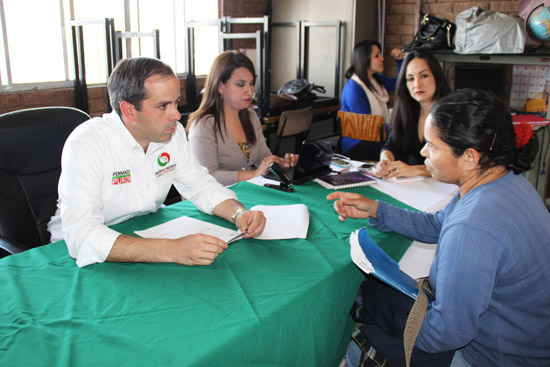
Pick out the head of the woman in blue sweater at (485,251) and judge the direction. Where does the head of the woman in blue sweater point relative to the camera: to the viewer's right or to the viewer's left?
to the viewer's left

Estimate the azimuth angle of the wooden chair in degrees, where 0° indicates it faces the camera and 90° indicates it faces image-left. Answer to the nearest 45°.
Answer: approximately 225°

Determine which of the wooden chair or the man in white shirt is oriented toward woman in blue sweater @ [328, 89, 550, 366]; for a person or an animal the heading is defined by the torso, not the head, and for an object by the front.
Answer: the man in white shirt

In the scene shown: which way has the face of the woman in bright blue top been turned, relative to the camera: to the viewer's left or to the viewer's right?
to the viewer's right

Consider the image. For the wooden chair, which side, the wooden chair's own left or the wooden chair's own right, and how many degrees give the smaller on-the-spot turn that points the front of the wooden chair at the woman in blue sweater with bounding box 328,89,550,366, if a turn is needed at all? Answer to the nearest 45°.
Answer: approximately 135° to the wooden chair's own right

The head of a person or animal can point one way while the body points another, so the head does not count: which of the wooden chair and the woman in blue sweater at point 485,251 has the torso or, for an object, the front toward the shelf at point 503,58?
the wooden chair

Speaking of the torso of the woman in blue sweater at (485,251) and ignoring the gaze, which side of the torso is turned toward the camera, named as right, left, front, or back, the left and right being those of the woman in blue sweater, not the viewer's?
left

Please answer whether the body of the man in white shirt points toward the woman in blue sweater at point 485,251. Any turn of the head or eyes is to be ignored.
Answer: yes

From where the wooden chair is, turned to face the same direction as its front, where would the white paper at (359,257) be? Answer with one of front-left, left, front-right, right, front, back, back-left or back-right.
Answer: back-right

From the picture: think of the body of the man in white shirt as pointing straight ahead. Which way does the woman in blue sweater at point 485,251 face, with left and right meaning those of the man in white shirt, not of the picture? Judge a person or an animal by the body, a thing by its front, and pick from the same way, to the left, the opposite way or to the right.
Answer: the opposite way
